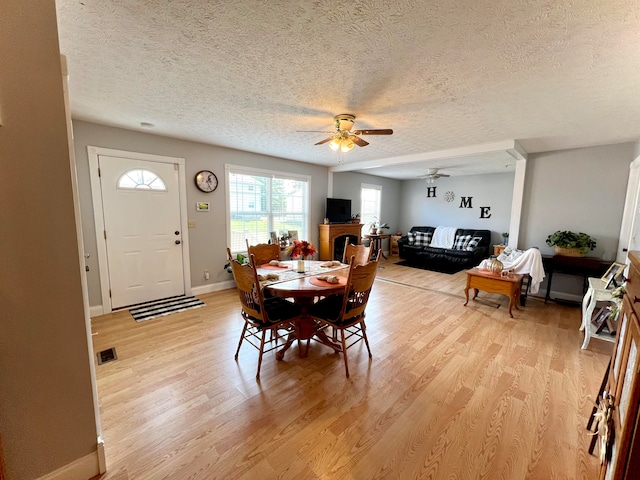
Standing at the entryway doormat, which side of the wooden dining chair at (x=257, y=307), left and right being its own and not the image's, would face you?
left

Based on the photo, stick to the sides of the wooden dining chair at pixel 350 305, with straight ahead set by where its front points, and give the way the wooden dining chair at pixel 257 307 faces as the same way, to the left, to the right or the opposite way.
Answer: to the right

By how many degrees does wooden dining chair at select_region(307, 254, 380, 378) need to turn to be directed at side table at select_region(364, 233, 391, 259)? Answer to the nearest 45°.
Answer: approximately 45° to its right

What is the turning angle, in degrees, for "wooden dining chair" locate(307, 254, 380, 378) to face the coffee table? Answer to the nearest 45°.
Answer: approximately 90° to its right

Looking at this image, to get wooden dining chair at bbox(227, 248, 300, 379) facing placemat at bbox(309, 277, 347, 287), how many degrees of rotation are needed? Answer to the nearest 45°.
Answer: approximately 45° to its right

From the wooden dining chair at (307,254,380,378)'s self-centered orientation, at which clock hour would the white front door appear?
The white front door is roughly at 11 o'clock from the wooden dining chair.

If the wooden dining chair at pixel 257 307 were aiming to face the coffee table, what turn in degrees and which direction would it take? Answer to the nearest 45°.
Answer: approximately 45° to its right

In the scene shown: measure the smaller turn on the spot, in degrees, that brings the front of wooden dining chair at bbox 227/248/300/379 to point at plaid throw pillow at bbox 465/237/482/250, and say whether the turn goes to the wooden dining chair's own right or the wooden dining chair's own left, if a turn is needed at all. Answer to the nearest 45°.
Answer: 0° — it already faces it

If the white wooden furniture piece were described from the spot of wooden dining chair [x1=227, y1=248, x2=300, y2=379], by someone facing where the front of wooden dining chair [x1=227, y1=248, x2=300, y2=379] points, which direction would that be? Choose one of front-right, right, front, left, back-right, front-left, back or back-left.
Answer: front-right

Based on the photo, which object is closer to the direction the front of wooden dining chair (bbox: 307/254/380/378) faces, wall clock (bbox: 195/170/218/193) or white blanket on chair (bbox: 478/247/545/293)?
the wall clock

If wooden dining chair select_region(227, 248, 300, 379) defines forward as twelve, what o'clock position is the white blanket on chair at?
The white blanket on chair is roughly at 1 o'clock from the wooden dining chair.

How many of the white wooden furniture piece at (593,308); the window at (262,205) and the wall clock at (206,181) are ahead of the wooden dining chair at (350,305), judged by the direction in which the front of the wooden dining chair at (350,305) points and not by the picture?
2

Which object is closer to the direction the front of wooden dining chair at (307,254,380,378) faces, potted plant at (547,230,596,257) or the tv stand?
the tv stand

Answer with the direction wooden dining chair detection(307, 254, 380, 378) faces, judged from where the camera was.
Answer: facing away from the viewer and to the left of the viewer

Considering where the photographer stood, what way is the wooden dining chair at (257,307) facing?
facing away from the viewer and to the right of the viewer

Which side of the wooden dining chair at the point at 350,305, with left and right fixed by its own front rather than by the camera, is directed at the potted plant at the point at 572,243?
right

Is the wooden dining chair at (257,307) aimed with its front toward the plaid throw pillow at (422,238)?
yes
